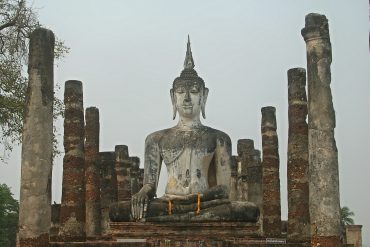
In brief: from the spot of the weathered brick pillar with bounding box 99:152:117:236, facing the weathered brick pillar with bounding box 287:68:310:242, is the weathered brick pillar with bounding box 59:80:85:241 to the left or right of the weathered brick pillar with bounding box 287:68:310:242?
right

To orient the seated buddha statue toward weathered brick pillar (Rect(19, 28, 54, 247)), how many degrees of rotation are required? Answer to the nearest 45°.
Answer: approximately 45° to its right

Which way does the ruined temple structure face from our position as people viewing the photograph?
facing the viewer

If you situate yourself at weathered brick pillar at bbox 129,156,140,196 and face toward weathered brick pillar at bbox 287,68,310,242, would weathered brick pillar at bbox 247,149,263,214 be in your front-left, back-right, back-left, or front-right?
front-left

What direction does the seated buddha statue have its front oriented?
toward the camera
